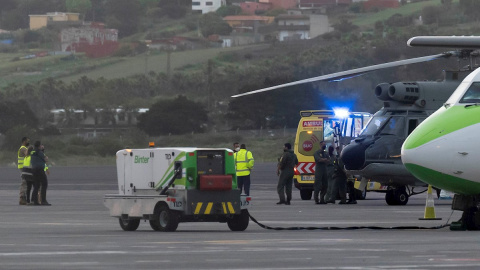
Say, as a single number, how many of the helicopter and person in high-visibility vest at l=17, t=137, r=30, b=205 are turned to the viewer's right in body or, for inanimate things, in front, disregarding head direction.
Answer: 1

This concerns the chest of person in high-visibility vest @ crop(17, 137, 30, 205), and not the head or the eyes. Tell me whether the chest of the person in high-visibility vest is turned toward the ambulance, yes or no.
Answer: yes

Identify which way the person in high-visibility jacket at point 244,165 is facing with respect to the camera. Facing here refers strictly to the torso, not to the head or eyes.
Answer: away from the camera

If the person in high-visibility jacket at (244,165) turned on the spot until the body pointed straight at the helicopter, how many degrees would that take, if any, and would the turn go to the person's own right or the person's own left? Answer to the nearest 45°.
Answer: approximately 135° to the person's own right

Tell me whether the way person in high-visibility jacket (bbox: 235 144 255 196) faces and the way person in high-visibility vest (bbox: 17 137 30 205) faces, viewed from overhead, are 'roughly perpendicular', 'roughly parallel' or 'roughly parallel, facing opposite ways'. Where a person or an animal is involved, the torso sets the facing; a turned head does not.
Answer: roughly perpendicular

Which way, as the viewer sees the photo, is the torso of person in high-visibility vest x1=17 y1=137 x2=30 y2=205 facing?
to the viewer's right

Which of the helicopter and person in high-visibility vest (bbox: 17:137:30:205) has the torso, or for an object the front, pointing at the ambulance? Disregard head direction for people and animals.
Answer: the person in high-visibility vest
